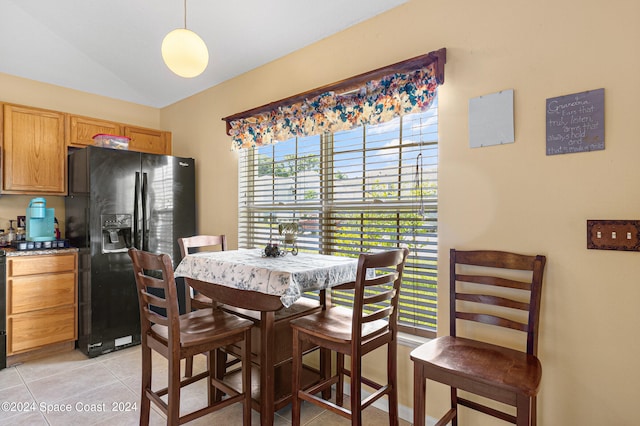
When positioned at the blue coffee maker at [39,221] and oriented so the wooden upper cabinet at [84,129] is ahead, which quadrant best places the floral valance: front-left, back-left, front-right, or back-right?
front-right

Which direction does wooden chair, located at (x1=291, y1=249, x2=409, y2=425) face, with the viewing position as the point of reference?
facing away from the viewer and to the left of the viewer

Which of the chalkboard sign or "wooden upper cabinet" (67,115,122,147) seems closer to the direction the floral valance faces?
the wooden upper cabinet

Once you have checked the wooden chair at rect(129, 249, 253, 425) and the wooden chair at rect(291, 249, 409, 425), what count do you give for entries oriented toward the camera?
0

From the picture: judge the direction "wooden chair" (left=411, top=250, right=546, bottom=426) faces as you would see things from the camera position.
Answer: facing the viewer and to the left of the viewer

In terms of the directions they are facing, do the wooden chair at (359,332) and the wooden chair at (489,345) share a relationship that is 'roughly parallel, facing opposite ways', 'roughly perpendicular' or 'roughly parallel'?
roughly perpendicular

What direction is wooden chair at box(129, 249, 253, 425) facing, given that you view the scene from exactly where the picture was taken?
facing away from the viewer and to the right of the viewer

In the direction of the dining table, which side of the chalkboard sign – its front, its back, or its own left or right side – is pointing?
right

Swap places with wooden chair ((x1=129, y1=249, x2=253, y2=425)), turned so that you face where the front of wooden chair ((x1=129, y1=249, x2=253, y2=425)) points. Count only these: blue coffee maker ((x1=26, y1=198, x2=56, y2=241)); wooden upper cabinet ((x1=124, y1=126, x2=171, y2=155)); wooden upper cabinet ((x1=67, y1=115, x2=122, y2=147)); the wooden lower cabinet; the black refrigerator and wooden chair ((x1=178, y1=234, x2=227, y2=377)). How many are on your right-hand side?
0

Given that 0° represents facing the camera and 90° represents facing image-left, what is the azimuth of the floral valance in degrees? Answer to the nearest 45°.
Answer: approximately 45°

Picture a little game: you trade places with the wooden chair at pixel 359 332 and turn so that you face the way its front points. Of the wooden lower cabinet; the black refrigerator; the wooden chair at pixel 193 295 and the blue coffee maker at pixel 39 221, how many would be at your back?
0

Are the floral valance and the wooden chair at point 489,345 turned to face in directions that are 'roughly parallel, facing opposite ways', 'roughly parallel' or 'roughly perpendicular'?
roughly parallel

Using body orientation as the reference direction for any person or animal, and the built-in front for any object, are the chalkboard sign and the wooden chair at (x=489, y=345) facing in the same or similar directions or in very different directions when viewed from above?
same or similar directions

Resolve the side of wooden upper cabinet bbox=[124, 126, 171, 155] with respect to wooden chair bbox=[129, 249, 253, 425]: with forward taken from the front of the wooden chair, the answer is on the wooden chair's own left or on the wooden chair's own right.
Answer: on the wooden chair's own left

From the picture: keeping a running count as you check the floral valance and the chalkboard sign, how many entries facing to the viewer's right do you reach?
0
